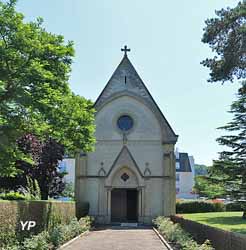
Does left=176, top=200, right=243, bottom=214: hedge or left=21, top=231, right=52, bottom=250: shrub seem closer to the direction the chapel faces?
the shrub

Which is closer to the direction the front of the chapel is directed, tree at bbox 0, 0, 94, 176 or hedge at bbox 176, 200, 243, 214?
the tree

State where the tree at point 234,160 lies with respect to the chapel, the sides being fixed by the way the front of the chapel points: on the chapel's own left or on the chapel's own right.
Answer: on the chapel's own left

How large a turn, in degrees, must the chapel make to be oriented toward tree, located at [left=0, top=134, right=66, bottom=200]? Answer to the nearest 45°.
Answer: approximately 45° to its right

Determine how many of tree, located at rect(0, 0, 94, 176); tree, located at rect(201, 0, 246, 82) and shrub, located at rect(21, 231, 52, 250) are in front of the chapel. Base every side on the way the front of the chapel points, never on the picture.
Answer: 3

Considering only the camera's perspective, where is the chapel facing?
facing the viewer

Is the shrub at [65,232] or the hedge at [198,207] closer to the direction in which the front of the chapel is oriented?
the shrub

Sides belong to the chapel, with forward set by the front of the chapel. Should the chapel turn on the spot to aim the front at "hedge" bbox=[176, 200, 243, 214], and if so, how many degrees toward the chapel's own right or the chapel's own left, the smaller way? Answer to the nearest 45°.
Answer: approximately 135° to the chapel's own left

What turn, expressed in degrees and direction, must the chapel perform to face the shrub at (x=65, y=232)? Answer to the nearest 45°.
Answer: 0° — it already faces it

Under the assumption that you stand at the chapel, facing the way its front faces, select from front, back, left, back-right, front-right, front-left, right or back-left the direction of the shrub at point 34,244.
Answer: front
